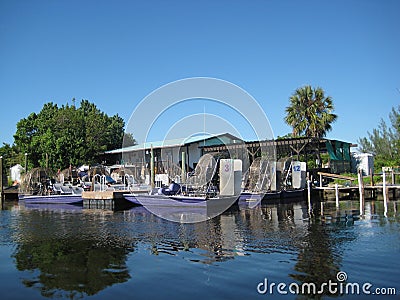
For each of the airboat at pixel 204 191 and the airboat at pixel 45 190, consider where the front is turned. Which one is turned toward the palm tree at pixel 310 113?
the airboat at pixel 45 190

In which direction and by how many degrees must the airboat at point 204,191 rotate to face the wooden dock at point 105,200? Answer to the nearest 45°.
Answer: approximately 45° to its right

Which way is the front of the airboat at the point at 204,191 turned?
to the viewer's left

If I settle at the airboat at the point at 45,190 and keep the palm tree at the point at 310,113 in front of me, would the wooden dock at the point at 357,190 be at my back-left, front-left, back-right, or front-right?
front-right

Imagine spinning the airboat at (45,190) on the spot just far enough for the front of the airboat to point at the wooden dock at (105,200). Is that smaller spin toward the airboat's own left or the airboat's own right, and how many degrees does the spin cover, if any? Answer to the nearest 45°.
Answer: approximately 45° to the airboat's own right

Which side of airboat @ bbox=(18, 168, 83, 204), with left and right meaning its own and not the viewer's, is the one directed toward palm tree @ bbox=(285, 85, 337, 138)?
front

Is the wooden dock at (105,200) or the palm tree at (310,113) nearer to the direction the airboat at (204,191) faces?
the wooden dock

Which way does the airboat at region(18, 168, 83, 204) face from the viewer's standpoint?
to the viewer's right

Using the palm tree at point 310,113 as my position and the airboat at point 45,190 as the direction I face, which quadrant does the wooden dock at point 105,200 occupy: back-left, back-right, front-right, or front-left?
front-left

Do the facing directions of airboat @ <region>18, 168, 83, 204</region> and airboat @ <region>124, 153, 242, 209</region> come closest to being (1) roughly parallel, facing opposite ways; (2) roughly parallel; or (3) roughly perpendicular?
roughly parallel, facing opposite ways

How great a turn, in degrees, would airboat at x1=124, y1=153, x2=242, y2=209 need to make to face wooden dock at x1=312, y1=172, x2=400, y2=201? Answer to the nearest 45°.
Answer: approximately 135° to its right

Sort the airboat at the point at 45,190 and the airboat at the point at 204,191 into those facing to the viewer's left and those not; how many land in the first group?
1

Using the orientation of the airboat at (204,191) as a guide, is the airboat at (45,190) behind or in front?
in front
